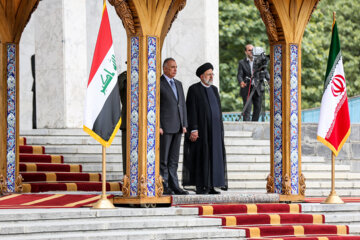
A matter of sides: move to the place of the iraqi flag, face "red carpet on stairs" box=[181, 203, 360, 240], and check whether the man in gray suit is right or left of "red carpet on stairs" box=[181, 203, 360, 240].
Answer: left

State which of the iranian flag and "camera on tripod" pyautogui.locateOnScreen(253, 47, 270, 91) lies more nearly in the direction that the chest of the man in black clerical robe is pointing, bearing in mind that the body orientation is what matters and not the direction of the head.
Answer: the iranian flag

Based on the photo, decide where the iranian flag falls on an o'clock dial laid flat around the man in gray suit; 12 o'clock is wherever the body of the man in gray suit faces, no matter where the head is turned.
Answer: The iranian flag is roughly at 10 o'clock from the man in gray suit.

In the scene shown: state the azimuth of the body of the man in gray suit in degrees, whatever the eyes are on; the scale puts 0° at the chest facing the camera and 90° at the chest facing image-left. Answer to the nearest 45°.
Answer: approximately 315°

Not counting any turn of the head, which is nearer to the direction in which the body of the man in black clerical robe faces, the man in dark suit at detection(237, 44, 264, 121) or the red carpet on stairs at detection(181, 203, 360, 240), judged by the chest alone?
the red carpet on stairs

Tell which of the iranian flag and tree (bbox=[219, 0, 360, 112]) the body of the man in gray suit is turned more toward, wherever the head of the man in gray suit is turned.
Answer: the iranian flag

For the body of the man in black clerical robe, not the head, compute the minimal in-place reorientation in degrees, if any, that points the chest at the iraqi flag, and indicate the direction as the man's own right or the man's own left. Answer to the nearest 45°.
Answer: approximately 90° to the man's own right

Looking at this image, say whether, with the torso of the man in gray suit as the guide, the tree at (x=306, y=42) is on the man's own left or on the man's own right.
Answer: on the man's own left
